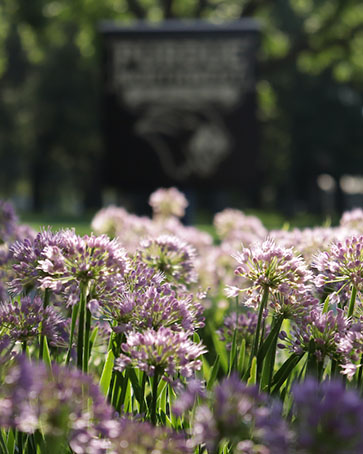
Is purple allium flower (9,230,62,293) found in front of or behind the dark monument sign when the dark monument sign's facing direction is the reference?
in front

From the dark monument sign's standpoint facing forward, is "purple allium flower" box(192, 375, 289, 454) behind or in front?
in front

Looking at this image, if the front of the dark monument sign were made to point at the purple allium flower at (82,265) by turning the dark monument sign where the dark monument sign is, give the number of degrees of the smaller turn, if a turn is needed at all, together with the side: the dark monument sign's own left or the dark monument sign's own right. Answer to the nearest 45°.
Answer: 0° — it already faces it

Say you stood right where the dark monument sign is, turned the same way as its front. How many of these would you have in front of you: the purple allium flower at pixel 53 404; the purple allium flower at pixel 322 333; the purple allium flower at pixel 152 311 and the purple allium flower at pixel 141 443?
4

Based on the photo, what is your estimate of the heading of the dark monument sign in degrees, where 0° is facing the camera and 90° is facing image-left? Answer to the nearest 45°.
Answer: approximately 0°

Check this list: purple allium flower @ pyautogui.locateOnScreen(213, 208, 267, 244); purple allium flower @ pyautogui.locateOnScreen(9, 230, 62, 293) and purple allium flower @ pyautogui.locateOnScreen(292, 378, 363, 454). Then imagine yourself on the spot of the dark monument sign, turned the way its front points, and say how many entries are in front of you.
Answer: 3

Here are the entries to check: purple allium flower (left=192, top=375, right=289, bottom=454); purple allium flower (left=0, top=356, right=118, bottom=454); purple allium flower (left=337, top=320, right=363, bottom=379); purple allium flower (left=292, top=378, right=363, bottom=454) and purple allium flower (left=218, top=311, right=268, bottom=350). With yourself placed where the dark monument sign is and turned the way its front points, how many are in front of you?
5

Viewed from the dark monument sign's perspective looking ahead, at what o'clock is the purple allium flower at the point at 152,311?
The purple allium flower is roughly at 12 o'clock from the dark monument sign.

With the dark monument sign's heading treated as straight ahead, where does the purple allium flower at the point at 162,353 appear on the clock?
The purple allium flower is roughly at 12 o'clock from the dark monument sign.

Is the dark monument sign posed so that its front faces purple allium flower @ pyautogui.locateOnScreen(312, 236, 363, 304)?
yes

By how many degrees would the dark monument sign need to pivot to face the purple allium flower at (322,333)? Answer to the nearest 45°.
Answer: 0° — it already faces it

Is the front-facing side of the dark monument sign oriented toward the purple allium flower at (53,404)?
yes

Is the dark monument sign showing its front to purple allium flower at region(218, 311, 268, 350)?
yes

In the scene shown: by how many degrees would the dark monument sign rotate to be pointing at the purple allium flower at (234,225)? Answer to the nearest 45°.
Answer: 0° — it already faces it

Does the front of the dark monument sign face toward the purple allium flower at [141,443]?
yes
